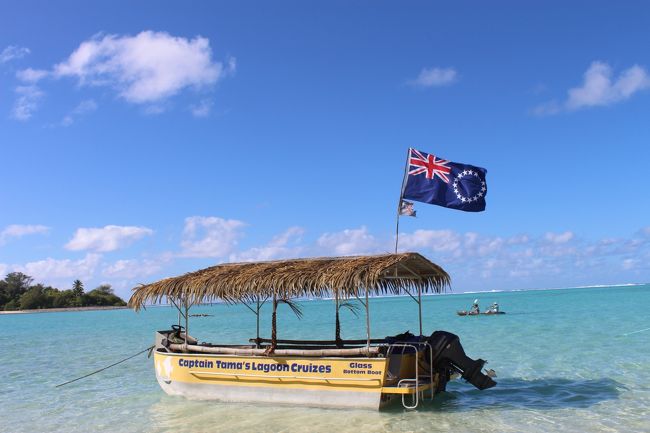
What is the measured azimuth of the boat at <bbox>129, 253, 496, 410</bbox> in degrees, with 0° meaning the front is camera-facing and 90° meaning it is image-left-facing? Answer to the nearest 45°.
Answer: approximately 135°
